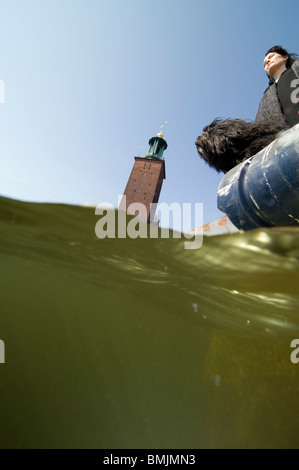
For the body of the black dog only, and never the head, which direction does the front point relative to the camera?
to the viewer's left

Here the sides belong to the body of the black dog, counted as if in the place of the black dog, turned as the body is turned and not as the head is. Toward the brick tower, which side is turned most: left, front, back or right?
right

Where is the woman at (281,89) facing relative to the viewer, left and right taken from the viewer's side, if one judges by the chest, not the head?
facing the viewer and to the left of the viewer

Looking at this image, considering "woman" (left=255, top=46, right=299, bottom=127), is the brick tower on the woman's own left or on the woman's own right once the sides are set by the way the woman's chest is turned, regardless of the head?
on the woman's own right

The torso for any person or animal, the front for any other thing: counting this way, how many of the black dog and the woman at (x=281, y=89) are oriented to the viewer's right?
0
